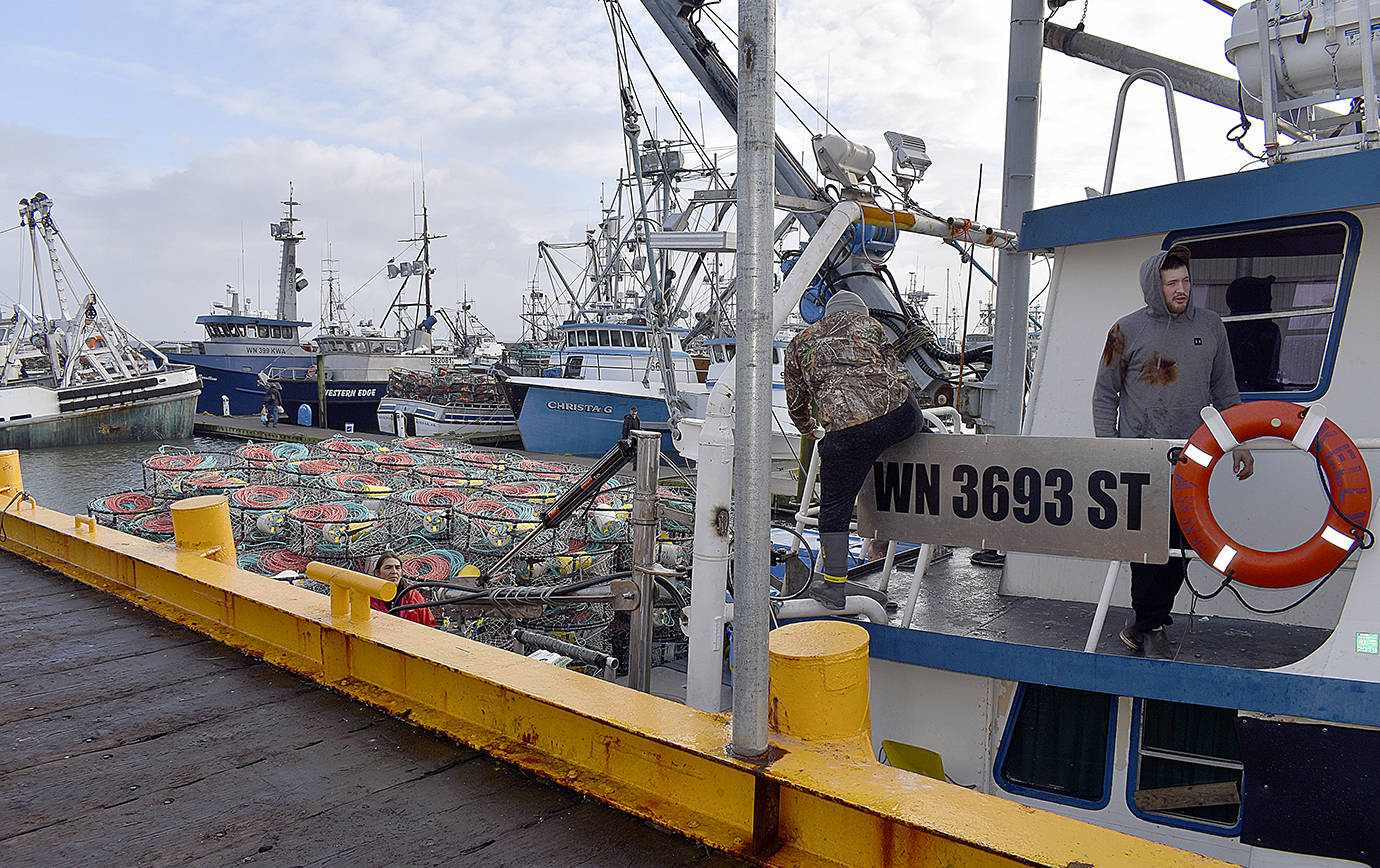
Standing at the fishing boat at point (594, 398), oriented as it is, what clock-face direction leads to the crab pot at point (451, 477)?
The crab pot is roughly at 11 o'clock from the fishing boat.

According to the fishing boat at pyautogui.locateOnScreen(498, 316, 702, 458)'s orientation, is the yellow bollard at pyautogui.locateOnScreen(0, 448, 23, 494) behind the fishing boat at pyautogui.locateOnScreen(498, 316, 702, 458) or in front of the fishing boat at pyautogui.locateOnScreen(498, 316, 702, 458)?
in front

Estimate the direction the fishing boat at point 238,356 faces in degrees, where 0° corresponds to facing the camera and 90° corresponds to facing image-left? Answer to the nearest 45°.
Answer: approximately 45°

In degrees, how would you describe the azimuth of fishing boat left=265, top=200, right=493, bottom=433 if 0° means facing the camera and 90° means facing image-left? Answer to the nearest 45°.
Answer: approximately 45°

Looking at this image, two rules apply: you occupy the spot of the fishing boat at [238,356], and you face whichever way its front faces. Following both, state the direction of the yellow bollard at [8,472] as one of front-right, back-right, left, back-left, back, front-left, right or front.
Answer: front-left

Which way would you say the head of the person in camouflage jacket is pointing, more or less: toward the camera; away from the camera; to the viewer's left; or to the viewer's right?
away from the camera

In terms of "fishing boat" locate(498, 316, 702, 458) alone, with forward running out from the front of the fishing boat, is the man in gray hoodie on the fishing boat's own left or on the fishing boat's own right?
on the fishing boat's own left

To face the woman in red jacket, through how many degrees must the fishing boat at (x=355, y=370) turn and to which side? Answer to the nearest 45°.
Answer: approximately 45° to its left

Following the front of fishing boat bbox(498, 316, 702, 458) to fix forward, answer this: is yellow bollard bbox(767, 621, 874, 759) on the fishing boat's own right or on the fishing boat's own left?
on the fishing boat's own left

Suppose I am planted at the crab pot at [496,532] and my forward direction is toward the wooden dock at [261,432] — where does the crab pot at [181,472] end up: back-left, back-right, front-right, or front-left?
front-left
